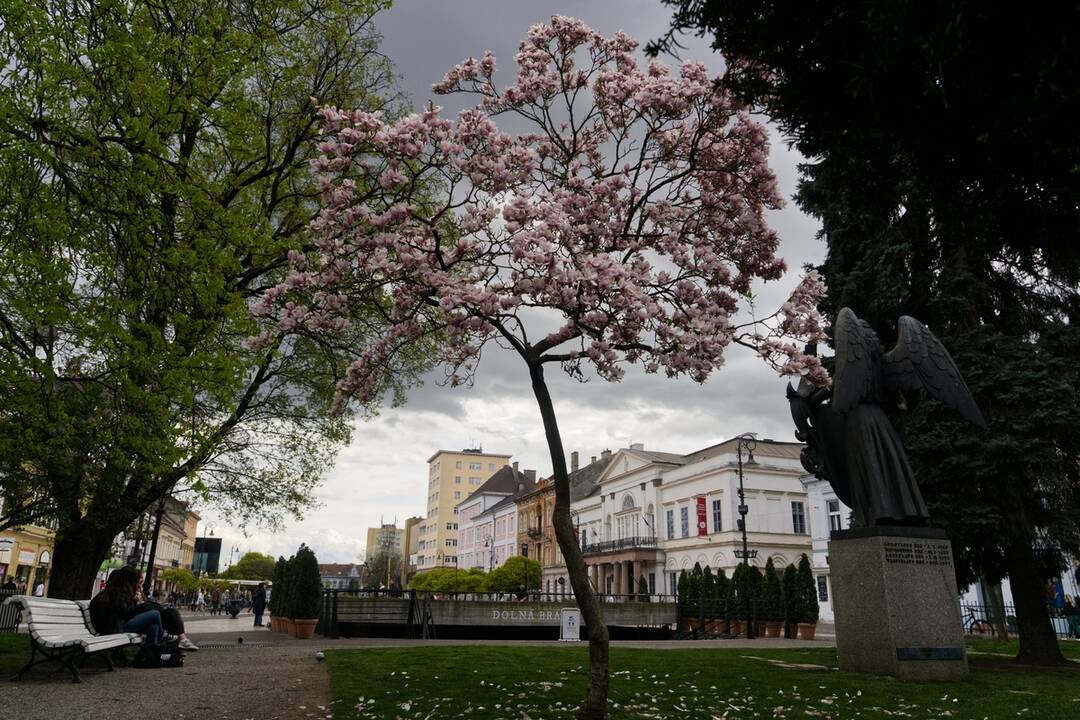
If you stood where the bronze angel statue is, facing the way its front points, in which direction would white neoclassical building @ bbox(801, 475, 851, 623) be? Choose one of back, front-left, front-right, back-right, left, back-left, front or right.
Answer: front-right

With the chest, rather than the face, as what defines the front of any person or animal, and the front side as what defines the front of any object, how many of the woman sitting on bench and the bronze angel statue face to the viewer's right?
1

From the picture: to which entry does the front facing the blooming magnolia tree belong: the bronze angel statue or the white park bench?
the white park bench

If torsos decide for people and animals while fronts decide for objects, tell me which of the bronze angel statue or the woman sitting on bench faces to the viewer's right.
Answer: the woman sitting on bench

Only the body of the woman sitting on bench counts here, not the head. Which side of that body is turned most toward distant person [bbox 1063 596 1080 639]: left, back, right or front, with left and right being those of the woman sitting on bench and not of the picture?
front

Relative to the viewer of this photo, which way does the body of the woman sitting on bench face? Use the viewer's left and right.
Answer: facing to the right of the viewer

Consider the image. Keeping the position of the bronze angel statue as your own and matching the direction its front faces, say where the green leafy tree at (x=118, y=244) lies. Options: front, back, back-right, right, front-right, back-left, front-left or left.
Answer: left

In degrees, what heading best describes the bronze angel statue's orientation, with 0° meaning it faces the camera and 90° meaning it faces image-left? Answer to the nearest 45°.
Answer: approximately 135°
